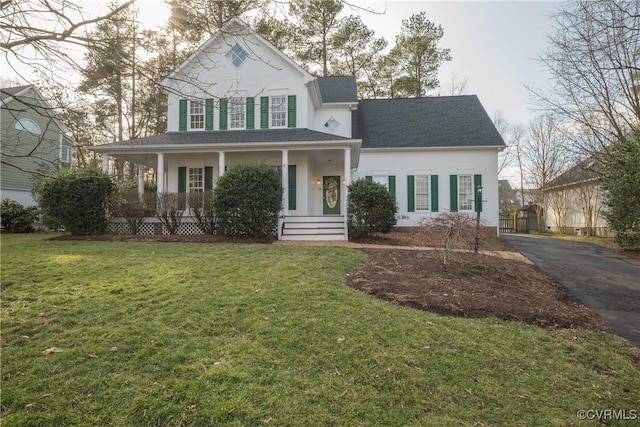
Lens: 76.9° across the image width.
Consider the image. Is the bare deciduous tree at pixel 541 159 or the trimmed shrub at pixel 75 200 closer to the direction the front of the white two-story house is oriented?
the trimmed shrub

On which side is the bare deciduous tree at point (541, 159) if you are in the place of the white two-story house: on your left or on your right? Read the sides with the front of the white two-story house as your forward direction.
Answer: on your left

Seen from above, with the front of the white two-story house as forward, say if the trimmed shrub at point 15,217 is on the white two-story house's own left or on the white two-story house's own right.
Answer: on the white two-story house's own right

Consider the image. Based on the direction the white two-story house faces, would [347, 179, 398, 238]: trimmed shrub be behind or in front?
in front

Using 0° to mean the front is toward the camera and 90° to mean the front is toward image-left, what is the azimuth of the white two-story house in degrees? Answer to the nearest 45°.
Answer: approximately 0°

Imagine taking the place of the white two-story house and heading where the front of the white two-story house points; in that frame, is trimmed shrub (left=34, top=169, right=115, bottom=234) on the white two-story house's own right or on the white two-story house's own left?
on the white two-story house's own right

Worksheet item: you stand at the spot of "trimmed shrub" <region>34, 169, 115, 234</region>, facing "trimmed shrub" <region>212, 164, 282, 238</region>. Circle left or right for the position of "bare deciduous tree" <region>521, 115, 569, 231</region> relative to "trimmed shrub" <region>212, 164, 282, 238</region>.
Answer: left

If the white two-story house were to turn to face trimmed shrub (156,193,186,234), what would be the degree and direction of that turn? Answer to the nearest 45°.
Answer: approximately 45° to its right

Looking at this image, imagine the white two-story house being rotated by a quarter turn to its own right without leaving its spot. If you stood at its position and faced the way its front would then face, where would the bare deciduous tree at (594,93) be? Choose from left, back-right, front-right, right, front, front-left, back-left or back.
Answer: back

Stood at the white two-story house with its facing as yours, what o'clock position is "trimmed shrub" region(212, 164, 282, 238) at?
The trimmed shrub is roughly at 1 o'clock from the white two-story house.

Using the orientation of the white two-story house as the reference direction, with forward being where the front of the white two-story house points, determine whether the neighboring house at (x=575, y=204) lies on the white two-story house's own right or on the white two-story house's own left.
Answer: on the white two-story house's own left

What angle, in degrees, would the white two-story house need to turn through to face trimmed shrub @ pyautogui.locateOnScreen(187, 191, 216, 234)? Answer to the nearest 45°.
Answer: approximately 45° to its right

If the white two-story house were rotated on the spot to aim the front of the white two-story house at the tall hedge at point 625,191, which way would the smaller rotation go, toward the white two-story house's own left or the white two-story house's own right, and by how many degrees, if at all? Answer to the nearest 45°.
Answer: approximately 90° to the white two-story house's own left
